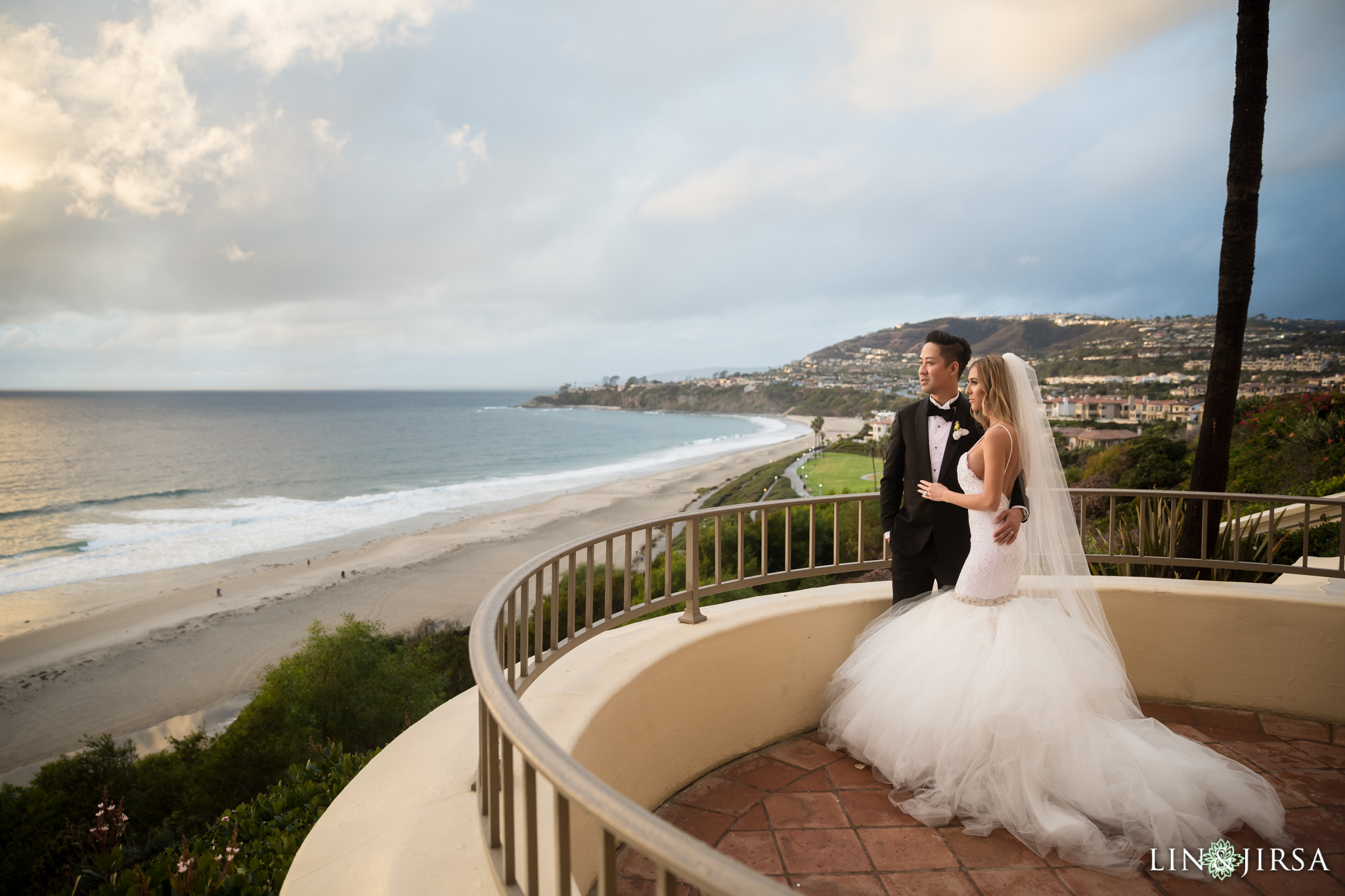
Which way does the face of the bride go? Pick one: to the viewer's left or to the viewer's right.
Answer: to the viewer's left

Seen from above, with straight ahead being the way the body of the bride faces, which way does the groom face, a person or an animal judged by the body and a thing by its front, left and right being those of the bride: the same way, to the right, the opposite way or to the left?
to the left

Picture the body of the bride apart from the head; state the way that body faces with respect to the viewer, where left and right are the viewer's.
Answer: facing to the left of the viewer
